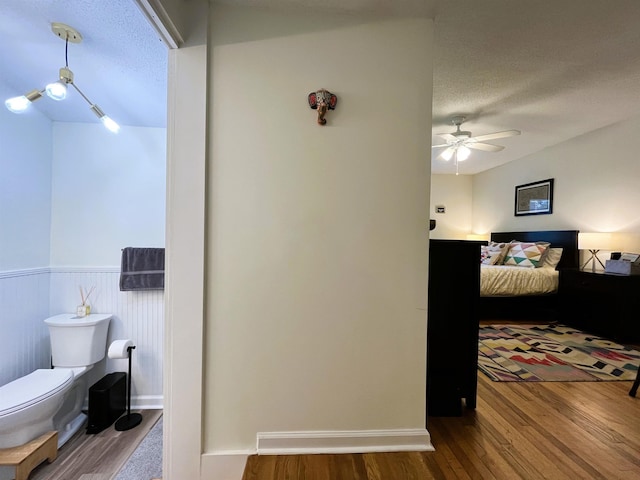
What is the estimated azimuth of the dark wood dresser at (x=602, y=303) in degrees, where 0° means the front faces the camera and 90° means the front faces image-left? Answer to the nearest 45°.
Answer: approximately 45°

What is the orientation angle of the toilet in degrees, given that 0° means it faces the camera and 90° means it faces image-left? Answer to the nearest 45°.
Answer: approximately 45°

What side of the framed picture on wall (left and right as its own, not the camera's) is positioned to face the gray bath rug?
front

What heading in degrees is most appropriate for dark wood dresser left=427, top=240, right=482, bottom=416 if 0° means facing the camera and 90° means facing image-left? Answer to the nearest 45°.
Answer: approximately 270°

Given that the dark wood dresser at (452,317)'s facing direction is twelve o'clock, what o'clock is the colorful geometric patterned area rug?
The colorful geometric patterned area rug is roughly at 10 o'clock from the dark wood dresser.

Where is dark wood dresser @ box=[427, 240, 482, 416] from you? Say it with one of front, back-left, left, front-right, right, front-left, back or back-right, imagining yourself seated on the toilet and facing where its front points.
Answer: left

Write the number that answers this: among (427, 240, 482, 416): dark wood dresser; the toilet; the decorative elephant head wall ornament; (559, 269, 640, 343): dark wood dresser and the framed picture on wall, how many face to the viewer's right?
1

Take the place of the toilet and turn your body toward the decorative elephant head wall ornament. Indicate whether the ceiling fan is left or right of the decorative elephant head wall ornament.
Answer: left

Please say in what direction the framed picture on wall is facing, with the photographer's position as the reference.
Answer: facing the viewer and to the left of the viewer

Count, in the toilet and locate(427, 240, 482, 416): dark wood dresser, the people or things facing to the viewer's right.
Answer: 1

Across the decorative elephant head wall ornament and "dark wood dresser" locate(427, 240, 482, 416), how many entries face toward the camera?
1
